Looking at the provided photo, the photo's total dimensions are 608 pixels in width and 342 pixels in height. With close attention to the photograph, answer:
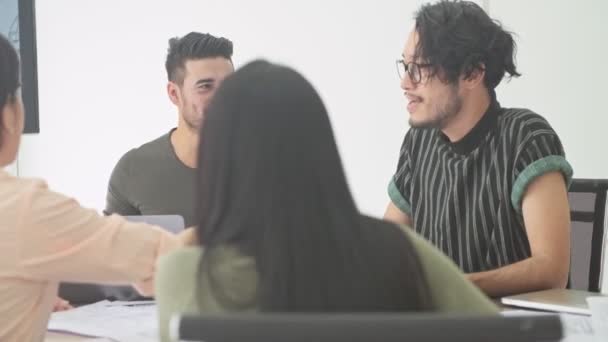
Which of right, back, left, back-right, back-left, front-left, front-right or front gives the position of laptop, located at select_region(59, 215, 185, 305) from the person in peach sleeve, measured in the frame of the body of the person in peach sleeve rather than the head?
front-left

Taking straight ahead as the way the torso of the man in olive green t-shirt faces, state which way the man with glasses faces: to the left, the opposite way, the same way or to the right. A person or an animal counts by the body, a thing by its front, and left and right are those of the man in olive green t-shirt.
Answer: to the right

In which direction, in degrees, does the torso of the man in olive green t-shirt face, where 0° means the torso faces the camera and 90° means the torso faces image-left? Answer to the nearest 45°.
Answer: approximately 315°

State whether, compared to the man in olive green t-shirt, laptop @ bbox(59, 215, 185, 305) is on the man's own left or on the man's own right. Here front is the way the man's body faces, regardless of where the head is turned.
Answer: on the man's own right

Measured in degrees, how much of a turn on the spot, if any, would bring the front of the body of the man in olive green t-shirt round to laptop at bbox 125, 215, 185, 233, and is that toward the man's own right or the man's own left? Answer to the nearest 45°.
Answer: approximately 45° to the man's own right

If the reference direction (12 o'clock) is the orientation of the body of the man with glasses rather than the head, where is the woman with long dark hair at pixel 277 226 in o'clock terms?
The woman with long dark hair is roughly at 11 o'clock from the man with glasses.

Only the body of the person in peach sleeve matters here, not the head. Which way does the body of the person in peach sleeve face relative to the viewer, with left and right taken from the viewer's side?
facing away from the viewer and to the right of the viewer

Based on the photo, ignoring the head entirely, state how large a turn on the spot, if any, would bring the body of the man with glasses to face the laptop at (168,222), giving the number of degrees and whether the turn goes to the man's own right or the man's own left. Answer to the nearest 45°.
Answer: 0° — they already face it

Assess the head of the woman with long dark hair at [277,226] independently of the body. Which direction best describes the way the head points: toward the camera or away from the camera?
away from the camera

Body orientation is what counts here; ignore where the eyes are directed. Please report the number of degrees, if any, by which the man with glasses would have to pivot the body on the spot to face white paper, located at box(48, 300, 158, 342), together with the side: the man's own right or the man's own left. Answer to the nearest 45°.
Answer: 0° — they already face it

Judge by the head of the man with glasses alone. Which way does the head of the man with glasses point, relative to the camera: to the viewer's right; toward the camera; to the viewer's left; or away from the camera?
to the viewer's left
